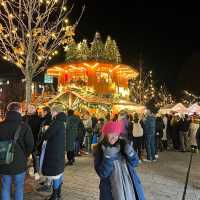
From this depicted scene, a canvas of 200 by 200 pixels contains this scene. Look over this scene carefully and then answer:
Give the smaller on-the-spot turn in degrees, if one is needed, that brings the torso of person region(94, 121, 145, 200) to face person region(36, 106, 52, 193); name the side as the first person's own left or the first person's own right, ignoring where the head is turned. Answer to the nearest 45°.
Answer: approximately 135° to the first person's own right

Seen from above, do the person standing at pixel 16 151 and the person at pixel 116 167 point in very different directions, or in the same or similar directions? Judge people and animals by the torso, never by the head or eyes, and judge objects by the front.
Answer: very different directions

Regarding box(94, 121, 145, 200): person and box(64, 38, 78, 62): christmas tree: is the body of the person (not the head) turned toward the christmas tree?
no

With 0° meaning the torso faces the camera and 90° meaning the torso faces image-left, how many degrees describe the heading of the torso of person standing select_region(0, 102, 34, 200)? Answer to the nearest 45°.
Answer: approximately 180°

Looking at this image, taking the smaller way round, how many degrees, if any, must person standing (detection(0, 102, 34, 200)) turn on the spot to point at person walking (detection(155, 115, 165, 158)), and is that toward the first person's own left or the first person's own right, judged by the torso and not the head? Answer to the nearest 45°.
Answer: approximately 45° to the first person's own right

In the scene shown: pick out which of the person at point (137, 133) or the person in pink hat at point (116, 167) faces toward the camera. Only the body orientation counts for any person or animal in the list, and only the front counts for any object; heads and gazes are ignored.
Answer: the person in pink hat at point (116, 167)

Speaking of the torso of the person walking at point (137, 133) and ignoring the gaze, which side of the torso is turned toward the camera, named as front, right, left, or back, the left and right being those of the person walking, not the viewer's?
back

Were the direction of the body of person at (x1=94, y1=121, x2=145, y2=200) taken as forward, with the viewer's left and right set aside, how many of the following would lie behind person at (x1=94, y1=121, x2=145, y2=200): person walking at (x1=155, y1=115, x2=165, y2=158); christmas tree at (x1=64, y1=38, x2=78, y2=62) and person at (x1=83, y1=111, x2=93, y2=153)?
3

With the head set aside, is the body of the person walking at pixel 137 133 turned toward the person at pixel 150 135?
no

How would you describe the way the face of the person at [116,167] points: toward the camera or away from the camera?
toward the camera

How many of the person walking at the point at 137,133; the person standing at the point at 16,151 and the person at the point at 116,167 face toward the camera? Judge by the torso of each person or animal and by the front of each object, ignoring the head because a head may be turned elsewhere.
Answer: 1

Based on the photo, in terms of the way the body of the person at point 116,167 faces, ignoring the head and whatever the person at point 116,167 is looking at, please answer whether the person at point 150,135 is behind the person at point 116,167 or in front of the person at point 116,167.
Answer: behind

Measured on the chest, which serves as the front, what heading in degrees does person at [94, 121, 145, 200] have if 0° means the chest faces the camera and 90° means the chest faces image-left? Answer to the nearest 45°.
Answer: approximately 0°

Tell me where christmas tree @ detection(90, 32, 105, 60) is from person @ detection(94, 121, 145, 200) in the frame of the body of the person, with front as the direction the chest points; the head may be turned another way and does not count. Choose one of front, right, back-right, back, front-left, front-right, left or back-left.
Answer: back

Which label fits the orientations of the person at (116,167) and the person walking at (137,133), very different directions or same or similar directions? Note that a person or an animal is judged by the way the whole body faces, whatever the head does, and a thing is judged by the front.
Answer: very different directions

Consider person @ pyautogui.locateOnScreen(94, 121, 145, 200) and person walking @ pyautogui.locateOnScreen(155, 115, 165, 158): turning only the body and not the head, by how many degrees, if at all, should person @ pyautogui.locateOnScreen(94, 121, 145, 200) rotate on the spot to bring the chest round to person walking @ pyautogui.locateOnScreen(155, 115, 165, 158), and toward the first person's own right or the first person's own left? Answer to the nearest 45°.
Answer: approximately 180°

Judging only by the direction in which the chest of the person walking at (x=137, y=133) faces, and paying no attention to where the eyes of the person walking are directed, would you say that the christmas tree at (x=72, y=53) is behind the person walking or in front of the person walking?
in front

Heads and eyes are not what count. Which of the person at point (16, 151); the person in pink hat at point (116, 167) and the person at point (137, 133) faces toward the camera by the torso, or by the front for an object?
the person in pink hat at point (116, 167)

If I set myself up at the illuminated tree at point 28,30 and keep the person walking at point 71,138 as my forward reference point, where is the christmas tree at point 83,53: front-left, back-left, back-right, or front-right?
back-left
